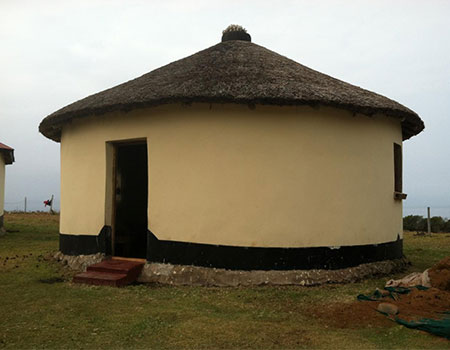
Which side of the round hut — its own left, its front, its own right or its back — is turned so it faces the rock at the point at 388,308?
left

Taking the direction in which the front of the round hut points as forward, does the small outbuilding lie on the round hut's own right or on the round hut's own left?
on the round hut's own right

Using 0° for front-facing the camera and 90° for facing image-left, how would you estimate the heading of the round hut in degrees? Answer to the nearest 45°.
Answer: approximately 45°
